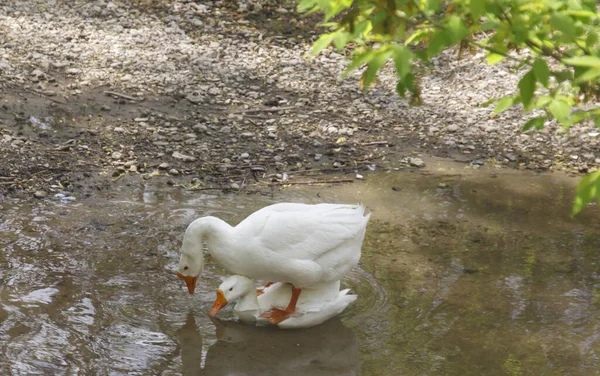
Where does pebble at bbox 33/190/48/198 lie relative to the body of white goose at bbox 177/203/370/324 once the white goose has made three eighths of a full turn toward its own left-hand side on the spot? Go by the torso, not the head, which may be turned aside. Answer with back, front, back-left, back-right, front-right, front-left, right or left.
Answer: back

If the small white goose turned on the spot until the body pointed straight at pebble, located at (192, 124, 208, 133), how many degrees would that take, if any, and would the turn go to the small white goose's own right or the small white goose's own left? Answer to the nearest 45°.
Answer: approximately 90° to the small white goose's own right

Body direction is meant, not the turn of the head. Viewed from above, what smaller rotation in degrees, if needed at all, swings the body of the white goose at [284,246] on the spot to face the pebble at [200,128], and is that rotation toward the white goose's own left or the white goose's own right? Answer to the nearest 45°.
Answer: approximately 90° to the white goose's own right

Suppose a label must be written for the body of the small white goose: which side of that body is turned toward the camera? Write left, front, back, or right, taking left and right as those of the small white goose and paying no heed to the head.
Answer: left

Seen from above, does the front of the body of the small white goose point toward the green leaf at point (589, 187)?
no

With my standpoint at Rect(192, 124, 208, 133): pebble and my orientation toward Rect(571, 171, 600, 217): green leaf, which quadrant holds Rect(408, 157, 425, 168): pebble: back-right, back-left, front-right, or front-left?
front-left

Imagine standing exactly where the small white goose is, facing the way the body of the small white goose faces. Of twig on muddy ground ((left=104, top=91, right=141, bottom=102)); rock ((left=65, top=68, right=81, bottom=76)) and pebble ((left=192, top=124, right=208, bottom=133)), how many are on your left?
0

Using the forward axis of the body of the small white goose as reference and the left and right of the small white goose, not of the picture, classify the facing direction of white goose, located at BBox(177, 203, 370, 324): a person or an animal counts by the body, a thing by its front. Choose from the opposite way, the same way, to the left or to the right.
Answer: the same way

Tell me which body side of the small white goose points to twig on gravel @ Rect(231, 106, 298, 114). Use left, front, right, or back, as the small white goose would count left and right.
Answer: right

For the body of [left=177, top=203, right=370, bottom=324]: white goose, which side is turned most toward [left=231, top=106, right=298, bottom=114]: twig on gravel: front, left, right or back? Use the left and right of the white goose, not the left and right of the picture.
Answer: right

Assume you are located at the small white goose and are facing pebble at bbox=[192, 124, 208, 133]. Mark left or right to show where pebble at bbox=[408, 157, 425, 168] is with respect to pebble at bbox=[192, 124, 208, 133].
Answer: right

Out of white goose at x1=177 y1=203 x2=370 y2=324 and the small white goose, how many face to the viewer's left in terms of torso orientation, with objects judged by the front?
2

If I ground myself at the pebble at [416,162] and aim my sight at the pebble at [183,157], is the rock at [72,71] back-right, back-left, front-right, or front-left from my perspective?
front-right

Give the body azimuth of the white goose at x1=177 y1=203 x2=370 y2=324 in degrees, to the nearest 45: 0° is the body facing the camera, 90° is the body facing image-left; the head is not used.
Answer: approximately 90°

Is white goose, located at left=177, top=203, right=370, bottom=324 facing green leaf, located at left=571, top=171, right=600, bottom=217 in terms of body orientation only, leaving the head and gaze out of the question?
no
